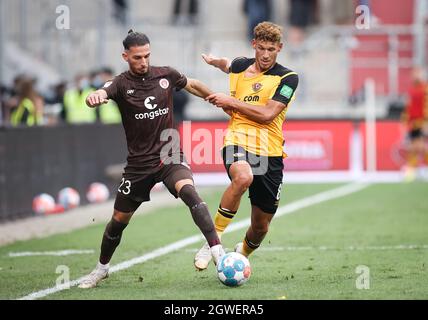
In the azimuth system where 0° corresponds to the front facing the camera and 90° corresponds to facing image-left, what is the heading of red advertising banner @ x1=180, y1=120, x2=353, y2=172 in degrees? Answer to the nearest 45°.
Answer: approximately 0°

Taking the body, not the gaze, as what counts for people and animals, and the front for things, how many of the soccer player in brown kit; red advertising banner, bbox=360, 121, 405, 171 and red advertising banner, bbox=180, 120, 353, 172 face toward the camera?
3

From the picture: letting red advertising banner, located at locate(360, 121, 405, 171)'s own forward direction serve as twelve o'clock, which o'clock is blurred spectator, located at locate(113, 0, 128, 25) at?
The blurred spectator is roughly at 4 o'clock from the red advertising banner.

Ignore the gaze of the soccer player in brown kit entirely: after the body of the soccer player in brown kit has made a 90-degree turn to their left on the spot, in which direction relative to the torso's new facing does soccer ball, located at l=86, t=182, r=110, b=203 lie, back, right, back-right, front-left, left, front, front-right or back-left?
left

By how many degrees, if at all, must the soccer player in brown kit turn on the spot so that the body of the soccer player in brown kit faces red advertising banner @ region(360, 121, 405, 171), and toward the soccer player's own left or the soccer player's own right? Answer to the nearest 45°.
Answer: approximately 180°

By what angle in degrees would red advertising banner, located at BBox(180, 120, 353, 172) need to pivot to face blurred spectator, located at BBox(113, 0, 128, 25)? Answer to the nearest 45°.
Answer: approximately 135° to its right

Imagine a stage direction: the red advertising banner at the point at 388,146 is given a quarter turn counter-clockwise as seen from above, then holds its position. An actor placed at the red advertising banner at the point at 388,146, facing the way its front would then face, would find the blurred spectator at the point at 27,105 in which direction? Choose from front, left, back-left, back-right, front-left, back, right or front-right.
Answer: back-right

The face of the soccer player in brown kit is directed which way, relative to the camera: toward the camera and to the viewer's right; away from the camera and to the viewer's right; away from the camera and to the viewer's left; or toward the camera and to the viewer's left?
toward the camera and to the viewer's right
